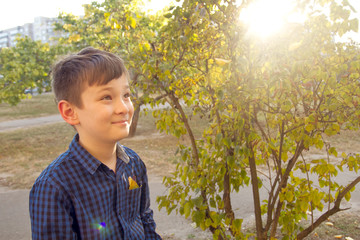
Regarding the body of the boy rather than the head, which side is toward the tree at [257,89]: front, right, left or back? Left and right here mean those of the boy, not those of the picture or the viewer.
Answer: left

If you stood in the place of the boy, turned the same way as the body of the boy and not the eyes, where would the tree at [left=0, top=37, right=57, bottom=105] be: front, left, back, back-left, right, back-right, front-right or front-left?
back-left

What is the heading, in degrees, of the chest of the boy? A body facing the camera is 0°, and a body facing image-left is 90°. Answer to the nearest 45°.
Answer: approximately 315°

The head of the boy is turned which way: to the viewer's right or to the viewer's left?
to the viewer's right
